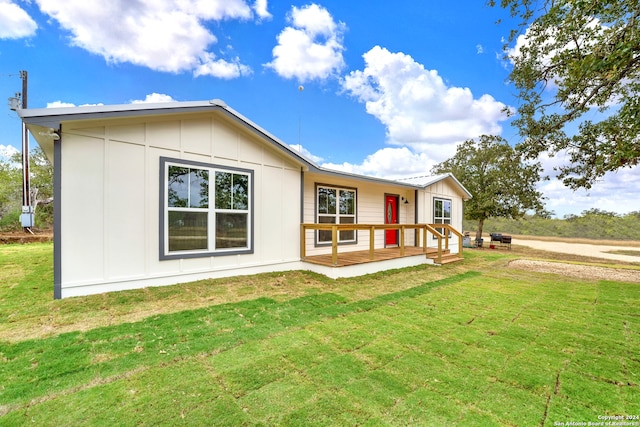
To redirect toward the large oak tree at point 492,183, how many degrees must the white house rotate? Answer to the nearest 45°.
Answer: approximately 90° to its left

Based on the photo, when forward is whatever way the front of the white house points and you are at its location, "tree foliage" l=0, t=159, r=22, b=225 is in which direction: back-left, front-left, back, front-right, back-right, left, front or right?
back

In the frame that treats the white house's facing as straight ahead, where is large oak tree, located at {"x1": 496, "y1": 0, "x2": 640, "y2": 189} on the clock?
The large oak tree is roughly at 11 o'clock from the white house.

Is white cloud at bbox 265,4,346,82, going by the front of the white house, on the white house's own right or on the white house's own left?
on the white house's own left

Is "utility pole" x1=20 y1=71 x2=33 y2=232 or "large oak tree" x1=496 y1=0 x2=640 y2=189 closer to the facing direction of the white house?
the large oak tree

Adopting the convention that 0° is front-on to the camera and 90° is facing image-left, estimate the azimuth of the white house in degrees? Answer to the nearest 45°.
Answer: approximately 315°

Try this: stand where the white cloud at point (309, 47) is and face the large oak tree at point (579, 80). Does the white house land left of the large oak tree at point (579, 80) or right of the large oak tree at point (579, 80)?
right

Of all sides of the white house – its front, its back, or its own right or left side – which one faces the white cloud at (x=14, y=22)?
back

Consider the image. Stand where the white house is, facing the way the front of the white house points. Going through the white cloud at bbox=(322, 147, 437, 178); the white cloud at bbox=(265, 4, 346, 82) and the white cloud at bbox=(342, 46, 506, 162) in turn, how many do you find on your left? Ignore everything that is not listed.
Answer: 3
